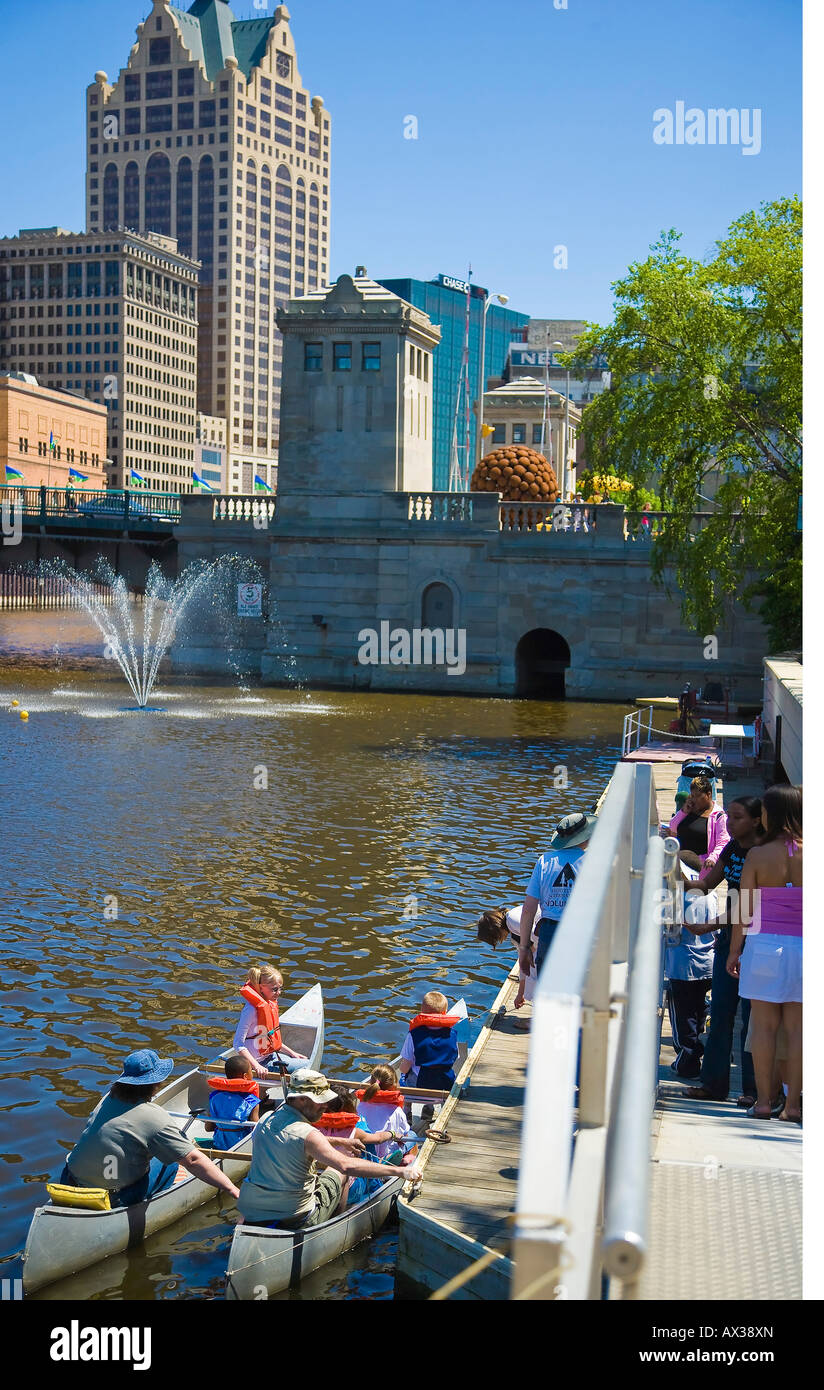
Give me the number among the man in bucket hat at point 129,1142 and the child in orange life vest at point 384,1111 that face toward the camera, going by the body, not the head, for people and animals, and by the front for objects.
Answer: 0

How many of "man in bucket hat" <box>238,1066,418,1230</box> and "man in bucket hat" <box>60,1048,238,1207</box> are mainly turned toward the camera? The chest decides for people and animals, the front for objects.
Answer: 0

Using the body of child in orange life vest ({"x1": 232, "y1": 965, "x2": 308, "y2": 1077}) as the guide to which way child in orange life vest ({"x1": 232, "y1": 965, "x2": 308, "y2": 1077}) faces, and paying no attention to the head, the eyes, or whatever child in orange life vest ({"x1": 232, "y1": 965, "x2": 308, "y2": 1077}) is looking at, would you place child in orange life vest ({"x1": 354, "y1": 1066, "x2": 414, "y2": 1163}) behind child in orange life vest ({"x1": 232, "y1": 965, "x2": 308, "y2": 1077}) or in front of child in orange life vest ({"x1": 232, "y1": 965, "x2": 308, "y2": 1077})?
in front

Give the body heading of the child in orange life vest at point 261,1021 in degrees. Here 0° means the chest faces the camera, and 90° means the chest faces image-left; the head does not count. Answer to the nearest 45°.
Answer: approximately 315°

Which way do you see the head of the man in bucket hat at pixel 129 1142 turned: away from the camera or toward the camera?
away from the camera

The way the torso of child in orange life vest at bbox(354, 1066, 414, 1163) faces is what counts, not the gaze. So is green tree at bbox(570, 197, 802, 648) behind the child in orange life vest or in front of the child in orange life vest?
in front

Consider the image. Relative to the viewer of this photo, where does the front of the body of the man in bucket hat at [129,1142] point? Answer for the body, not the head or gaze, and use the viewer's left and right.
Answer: facing away from the viewer and to the right of the viewer

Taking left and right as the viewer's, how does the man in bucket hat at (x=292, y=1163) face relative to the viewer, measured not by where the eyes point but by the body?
facing away from the viewer and to the right of the viewer
